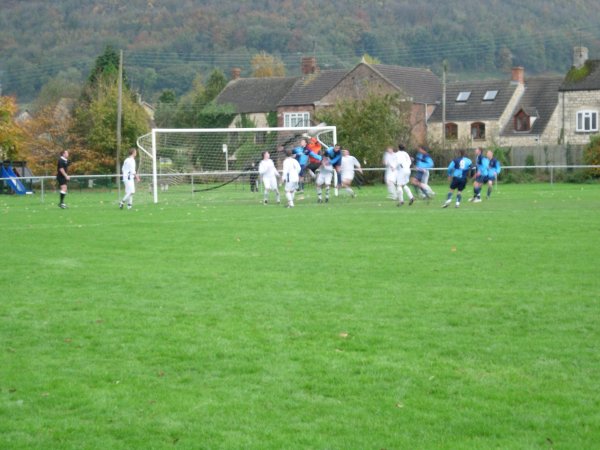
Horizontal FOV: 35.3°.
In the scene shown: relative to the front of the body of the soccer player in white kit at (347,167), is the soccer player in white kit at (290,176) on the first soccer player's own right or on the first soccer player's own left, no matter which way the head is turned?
on the first soccer player's own left

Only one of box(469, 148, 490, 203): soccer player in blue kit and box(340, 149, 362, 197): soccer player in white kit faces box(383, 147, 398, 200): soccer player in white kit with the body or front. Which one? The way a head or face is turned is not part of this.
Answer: the soccer player in blue kit

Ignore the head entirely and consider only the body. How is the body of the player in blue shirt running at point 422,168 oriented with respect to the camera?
to the viewer's left

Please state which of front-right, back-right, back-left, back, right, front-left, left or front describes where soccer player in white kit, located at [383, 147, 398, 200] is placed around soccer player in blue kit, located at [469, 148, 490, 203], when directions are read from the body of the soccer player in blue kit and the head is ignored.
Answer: front

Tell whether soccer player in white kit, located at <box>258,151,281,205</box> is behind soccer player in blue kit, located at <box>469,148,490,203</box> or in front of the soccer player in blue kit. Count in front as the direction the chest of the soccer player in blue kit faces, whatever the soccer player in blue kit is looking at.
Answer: in front

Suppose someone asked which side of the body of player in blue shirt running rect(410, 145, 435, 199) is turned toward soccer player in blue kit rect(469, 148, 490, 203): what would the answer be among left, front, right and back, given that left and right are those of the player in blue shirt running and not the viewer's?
back

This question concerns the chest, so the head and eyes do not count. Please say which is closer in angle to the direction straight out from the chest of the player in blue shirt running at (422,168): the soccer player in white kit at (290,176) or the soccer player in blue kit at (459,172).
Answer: the soccer player in white kit

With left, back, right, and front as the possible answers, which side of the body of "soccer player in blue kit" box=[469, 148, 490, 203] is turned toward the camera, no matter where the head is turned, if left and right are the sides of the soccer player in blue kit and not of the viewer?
left

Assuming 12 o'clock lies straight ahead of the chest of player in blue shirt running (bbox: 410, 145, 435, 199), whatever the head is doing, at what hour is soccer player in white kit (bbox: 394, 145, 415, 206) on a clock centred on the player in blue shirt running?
The soccer player in white kit is roughly at 10 o'clock from the player in blue shirt running.

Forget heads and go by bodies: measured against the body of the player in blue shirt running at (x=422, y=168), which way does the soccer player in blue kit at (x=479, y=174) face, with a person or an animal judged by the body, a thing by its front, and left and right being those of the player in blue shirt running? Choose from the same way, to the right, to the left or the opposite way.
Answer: the same way

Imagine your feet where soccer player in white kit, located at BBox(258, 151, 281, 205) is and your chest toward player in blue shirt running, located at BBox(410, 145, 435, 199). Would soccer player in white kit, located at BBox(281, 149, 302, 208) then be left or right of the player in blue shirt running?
right

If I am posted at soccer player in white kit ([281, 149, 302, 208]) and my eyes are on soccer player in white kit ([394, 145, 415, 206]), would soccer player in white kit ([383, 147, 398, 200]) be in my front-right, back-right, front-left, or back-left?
front-left

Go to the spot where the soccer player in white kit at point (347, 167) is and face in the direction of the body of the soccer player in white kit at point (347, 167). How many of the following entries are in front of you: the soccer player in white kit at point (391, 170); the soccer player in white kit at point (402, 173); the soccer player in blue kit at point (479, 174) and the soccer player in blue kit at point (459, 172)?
0

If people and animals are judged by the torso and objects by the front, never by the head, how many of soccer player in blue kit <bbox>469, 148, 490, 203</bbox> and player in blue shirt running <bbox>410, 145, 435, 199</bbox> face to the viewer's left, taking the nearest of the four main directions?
2

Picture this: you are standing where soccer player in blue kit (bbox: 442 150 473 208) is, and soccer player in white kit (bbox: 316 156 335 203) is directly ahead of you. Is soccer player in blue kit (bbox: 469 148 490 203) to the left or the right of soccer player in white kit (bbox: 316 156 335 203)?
right
